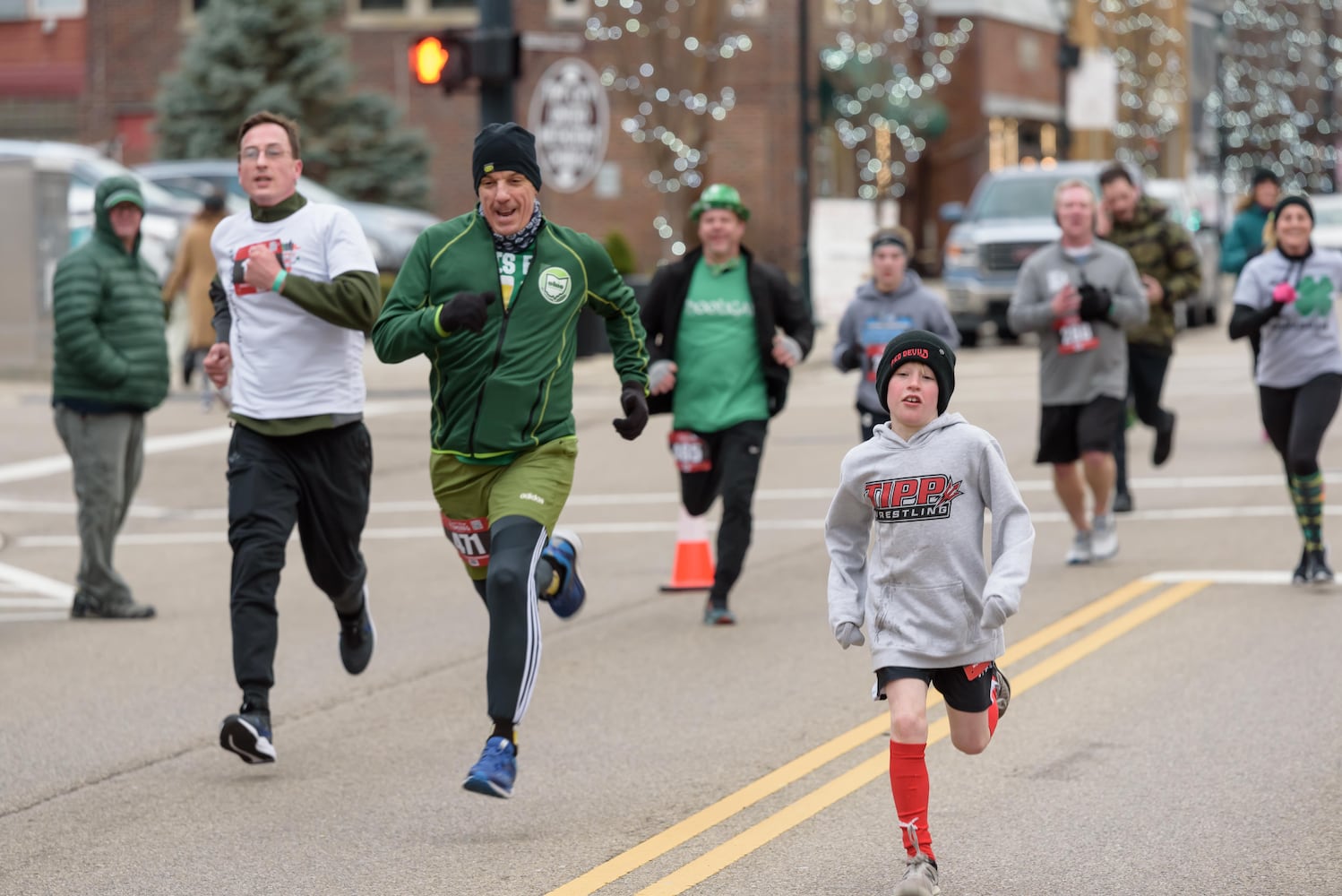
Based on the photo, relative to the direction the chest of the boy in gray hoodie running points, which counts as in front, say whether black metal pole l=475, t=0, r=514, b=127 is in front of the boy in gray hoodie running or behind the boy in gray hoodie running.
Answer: behind

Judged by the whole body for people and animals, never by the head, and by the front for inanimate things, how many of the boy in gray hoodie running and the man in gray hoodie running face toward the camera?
2

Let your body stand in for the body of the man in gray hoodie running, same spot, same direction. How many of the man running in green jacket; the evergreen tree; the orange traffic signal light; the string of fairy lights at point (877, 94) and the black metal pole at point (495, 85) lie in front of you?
1

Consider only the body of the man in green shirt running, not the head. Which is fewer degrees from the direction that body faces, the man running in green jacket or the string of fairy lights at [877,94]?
the man running in green jacket

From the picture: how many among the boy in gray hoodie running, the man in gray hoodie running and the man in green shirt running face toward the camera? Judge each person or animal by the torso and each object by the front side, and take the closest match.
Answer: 3

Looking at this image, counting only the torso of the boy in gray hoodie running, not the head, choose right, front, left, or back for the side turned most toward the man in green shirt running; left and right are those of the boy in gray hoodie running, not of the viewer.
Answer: back

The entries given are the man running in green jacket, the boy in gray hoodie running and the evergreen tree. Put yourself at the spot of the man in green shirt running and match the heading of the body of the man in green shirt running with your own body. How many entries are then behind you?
1

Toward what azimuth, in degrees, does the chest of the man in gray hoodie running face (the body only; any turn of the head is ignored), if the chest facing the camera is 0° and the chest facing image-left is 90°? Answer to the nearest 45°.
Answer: approximately 0°

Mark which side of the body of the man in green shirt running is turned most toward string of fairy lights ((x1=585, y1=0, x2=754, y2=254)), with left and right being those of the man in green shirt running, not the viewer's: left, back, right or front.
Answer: back

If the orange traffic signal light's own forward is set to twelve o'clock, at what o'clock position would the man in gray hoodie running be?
The man in gray hoodie running is roughly at 10 o'clock from the orange traffic signal light.

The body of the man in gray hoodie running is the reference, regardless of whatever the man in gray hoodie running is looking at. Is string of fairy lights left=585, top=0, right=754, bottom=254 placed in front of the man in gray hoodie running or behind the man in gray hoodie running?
behind
